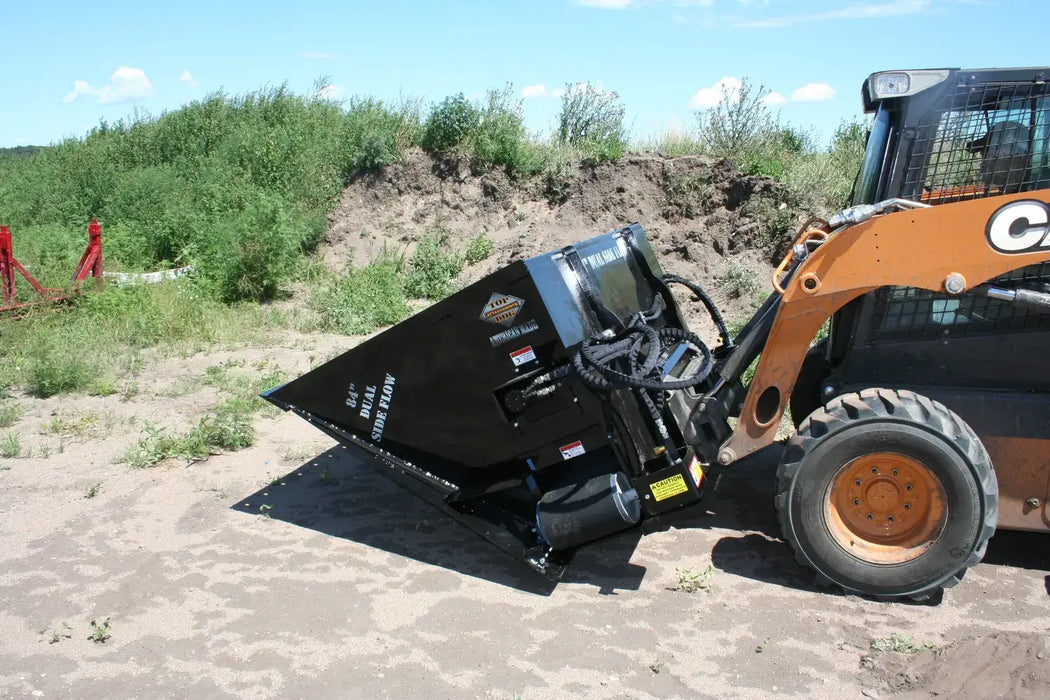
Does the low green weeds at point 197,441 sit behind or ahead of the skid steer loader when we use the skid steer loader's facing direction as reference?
ahead

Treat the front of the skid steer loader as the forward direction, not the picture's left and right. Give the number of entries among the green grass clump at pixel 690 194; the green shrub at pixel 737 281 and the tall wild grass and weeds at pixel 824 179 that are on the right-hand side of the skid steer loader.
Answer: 3

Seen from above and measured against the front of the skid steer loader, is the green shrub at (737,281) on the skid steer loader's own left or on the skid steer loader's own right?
on the skid steer loader's own right

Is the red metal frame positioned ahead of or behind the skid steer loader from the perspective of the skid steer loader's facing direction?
ahead

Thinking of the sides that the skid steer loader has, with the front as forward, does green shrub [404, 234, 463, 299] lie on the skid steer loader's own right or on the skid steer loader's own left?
on the skid steer loader's own right

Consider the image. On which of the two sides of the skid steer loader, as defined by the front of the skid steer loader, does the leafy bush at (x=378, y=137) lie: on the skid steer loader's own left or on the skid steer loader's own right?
on the skid steer loader's own right

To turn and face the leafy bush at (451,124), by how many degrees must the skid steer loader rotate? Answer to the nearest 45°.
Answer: approximately 90° to its right

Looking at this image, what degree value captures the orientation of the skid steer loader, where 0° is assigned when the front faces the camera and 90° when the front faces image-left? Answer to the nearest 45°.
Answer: approximately 90°

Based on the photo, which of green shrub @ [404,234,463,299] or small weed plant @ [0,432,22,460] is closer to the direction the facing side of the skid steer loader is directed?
the small weed plant

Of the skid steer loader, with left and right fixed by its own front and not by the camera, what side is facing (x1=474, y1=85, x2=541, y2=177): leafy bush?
right

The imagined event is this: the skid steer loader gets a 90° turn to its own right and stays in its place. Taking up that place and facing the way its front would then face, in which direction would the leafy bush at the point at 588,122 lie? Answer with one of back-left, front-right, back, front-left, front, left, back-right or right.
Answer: front

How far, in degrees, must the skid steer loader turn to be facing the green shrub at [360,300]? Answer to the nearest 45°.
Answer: approximately 45° to its right

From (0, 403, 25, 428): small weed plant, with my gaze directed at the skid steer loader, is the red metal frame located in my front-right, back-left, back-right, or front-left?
back-left
